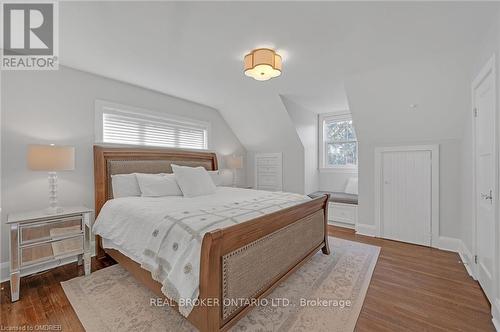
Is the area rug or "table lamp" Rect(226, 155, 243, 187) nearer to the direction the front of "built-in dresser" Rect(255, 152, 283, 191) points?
the area rug

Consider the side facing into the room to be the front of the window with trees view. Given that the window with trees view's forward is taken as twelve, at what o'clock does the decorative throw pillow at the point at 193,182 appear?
The decorative throw pillow is roughly at 1 o'clock from the window with trees view.

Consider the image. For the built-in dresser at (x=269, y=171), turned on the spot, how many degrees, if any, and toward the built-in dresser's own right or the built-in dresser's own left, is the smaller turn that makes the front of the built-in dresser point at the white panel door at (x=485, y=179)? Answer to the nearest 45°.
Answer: approximately 45° to the built-in dresser's own left

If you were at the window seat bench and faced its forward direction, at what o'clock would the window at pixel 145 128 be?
The window is roughly at 2 o'clock from the window seat bench.

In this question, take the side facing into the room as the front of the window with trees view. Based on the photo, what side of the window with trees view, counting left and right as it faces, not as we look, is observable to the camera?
front

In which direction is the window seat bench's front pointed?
toward the camera

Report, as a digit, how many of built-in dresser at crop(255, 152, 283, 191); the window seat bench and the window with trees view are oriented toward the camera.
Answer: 3

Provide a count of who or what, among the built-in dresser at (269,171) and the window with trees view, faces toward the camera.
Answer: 2

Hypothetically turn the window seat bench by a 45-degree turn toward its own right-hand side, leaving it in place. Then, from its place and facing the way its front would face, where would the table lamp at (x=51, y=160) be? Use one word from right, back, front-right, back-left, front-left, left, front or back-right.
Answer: front

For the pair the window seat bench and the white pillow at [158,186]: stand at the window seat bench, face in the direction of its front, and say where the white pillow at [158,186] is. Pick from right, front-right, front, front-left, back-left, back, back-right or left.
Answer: front-right

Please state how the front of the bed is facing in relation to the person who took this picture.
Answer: facing the viewer and to the right of the viewer
